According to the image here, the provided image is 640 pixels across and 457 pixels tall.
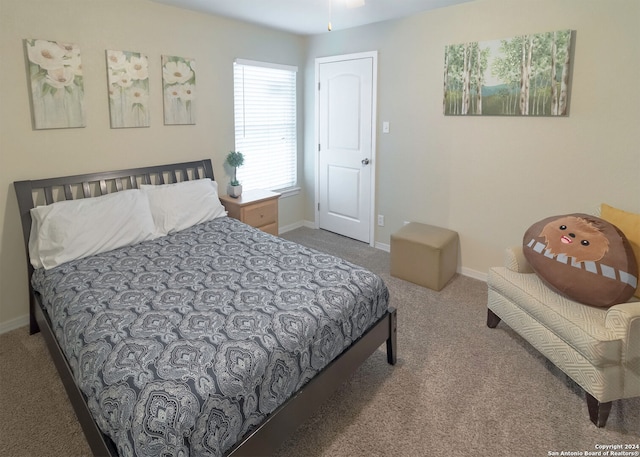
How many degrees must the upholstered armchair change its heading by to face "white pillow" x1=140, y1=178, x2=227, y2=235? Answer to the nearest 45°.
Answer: approximately 45° to its right

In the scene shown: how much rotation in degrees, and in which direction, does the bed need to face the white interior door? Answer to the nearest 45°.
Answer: approximately 90° to its left

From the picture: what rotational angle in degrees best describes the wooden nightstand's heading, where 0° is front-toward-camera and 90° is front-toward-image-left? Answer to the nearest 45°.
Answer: approximately 315°

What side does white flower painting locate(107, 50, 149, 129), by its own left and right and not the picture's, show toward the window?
left

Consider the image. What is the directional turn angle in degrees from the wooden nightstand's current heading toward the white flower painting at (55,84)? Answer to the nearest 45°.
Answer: approximately 90° to its right

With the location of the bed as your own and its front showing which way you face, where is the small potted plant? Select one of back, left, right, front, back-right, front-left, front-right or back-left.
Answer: back-left

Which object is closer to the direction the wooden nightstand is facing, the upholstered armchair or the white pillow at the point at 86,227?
the upholstered armchair

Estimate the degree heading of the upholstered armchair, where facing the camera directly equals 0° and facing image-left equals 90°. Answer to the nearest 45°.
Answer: approximately 45°

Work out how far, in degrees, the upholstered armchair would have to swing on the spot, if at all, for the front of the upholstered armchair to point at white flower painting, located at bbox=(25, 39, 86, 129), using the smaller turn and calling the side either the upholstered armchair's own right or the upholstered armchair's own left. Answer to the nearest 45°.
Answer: approximately 45° to the upholstered armchair's own right

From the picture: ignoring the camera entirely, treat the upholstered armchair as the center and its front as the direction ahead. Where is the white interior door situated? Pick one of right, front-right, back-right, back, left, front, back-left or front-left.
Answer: right
